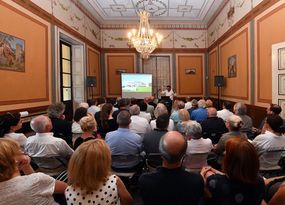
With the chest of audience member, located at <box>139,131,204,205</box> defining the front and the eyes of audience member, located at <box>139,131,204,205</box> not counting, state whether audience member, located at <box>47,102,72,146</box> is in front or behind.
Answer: in front

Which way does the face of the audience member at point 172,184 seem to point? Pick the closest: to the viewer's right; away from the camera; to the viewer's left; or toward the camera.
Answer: away from the camera

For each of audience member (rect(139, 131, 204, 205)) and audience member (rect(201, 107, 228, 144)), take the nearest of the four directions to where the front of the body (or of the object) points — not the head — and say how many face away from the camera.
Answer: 2

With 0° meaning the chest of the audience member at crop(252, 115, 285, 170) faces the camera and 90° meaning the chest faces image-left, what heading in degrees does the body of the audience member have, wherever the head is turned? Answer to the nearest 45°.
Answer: approximately 135°

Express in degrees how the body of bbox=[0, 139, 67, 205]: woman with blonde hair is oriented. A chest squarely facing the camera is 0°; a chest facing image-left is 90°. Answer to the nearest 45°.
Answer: approximately 225°

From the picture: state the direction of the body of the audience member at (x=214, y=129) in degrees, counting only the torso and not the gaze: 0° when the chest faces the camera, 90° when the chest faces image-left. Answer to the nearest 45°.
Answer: approximately 180°

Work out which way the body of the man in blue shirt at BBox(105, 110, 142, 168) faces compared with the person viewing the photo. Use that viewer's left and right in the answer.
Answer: facing away from the viewer

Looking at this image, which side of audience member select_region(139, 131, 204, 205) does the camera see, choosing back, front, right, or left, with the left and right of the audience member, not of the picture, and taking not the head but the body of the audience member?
back

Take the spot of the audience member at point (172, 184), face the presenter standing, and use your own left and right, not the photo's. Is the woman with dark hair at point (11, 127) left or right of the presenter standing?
left

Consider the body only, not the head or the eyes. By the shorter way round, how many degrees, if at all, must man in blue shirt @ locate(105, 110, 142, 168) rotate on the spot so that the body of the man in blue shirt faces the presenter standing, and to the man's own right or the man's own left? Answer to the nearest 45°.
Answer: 0° — they already face them

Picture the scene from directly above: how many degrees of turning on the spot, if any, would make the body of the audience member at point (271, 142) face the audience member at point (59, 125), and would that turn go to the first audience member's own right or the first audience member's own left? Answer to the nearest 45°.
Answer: approximately 45° to the first audience member's own left

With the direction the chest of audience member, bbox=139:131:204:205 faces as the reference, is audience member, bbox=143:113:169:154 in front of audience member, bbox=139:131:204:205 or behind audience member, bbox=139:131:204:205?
in front

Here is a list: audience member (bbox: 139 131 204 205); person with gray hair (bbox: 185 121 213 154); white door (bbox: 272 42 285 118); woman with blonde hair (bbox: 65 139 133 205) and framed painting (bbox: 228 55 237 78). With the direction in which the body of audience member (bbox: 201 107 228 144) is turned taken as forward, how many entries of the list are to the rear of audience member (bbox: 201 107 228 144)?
3
